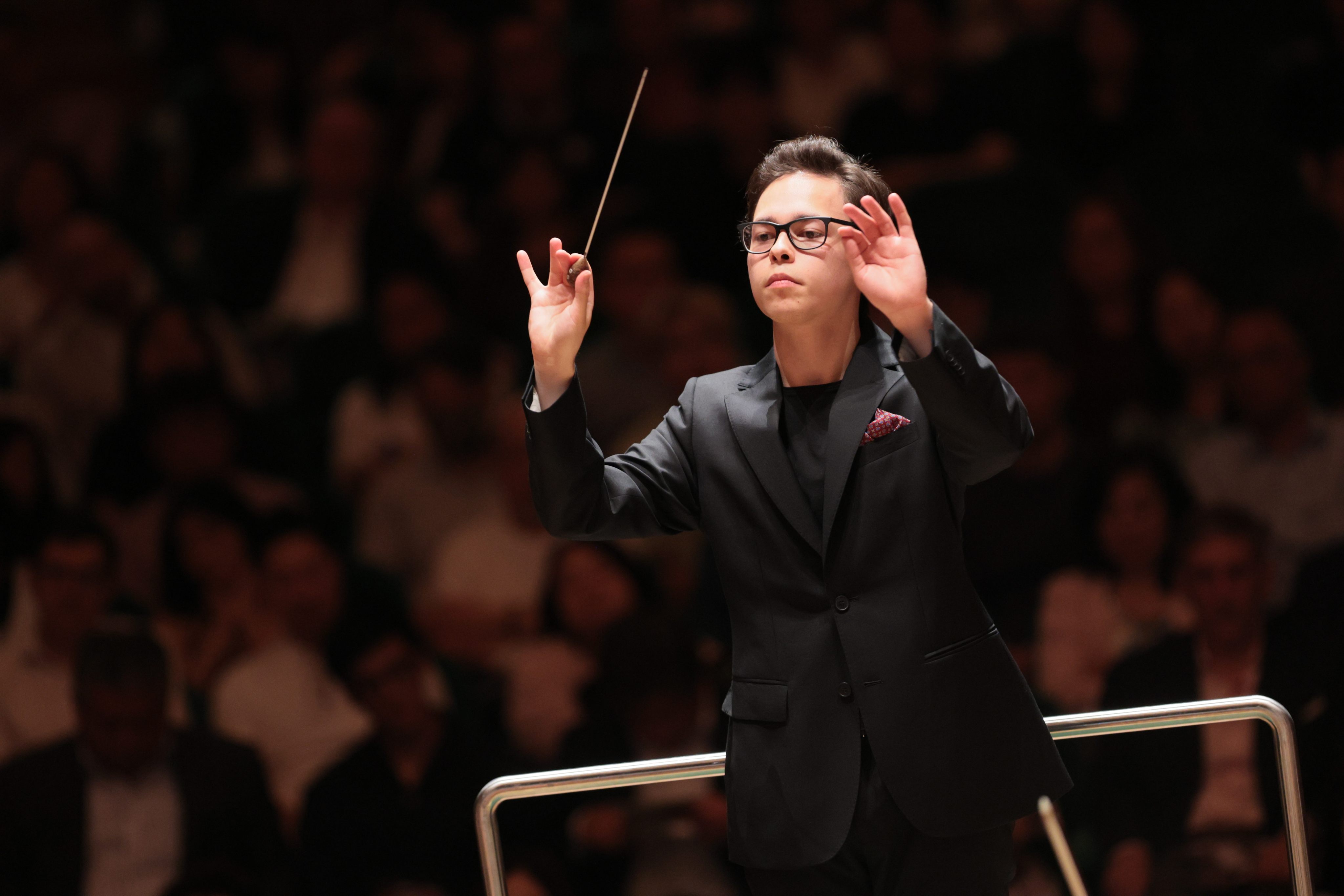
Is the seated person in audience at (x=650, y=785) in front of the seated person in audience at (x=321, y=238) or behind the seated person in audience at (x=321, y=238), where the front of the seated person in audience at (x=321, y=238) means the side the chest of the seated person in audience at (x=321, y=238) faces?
in front

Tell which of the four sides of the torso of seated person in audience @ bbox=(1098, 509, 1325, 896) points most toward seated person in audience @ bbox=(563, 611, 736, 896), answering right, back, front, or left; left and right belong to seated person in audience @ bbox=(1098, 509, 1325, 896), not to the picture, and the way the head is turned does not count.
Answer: right

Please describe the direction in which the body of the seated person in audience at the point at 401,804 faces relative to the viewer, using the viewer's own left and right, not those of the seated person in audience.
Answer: facing the viewer

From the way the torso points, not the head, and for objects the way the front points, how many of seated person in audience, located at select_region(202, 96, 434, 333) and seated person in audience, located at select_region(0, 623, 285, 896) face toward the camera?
2

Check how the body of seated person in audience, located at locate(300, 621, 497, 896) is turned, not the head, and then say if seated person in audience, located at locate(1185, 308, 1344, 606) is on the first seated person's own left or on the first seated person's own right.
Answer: on the first seated person's own left

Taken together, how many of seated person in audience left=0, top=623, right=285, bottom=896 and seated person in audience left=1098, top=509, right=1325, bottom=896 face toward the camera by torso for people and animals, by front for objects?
2

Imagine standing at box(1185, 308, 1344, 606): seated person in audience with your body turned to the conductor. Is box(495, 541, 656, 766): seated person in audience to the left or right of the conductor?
right

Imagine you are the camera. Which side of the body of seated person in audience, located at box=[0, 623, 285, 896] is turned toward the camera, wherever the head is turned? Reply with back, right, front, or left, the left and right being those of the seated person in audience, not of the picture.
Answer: front

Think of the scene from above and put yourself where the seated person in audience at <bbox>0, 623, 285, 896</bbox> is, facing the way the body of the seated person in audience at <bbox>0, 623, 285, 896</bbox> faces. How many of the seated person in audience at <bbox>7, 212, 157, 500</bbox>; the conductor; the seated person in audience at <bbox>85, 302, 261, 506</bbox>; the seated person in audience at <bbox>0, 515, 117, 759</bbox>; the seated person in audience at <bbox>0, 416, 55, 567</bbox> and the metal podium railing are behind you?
4

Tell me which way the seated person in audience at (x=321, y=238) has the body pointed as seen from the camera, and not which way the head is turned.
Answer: toward the camera

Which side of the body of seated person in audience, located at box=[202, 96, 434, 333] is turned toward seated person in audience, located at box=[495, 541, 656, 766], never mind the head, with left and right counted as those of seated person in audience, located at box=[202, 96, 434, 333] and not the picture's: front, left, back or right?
front
